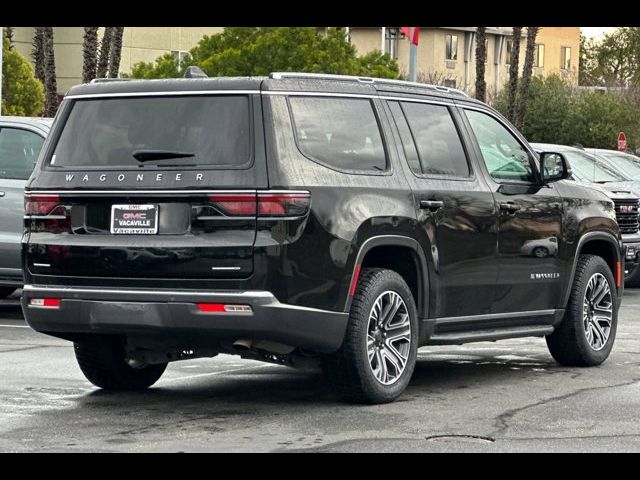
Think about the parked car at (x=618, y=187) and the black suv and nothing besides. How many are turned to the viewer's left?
0

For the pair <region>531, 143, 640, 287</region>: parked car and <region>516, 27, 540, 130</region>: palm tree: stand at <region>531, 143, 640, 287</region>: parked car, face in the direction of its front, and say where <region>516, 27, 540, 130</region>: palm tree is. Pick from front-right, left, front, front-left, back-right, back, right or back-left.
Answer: back-left

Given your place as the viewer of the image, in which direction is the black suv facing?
facing away from the viewer and to the right of the viewer

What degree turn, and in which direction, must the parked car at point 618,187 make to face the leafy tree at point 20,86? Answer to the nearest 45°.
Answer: approximately 180°

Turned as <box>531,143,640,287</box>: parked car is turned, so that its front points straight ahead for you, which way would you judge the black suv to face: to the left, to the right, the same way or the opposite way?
to the left

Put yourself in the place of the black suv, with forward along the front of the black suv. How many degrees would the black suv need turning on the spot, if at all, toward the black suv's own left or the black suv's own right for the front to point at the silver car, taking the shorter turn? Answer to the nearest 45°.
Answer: approximately 90° to the black suv's own left

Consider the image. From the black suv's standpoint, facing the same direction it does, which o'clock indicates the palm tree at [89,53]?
The palm tree is roughly at 10 o'clock from the black suv.
